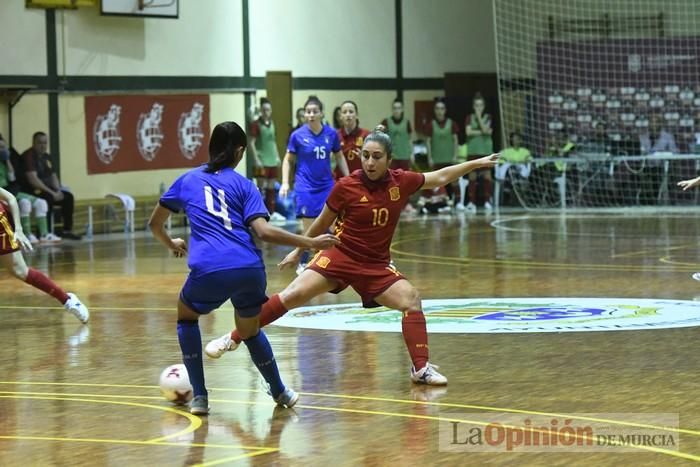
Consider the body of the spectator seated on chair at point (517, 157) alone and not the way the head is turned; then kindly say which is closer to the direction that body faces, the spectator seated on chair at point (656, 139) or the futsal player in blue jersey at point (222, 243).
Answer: the futsal player in blue jersey

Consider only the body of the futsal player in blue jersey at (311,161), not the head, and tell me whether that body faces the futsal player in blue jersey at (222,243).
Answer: yes

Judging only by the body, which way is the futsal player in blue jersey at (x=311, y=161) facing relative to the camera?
toward the camera

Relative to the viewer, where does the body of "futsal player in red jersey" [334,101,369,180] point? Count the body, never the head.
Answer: toward the camera

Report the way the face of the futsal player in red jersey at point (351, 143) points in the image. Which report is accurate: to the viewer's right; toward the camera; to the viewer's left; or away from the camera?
toward the camera

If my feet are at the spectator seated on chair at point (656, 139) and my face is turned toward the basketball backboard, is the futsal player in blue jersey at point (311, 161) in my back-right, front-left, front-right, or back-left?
front-left

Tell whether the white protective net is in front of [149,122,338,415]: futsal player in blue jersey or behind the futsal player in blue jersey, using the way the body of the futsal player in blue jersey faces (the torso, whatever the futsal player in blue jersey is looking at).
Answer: in front

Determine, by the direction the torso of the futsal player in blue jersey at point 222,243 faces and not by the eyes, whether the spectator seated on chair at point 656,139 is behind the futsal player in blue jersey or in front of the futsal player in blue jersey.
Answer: in front

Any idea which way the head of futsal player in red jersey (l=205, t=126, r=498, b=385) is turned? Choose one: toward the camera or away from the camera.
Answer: toward the camera

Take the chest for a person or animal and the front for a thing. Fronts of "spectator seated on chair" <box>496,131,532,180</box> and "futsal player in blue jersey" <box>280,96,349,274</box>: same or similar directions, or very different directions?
same or similar directions

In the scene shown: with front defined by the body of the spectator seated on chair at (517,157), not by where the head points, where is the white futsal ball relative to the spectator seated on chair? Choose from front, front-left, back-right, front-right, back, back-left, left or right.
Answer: front

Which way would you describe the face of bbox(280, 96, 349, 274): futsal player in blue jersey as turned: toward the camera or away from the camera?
toward the camera

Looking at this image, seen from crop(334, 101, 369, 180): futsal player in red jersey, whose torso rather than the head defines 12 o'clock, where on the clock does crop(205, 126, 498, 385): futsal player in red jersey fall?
crop(205, 126, 498, 385): futsal player in red jersey is roughly at 12 o'clock from crop(334, 101, 369, 180): futsal player in red jersey.

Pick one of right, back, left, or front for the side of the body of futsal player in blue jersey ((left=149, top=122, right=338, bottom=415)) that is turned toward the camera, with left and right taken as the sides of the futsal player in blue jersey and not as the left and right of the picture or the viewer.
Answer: back
